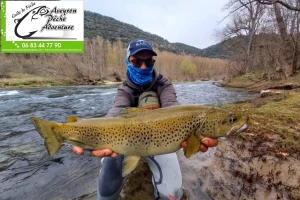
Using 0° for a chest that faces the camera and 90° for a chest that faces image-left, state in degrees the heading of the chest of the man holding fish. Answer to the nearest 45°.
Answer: approximately 0°
